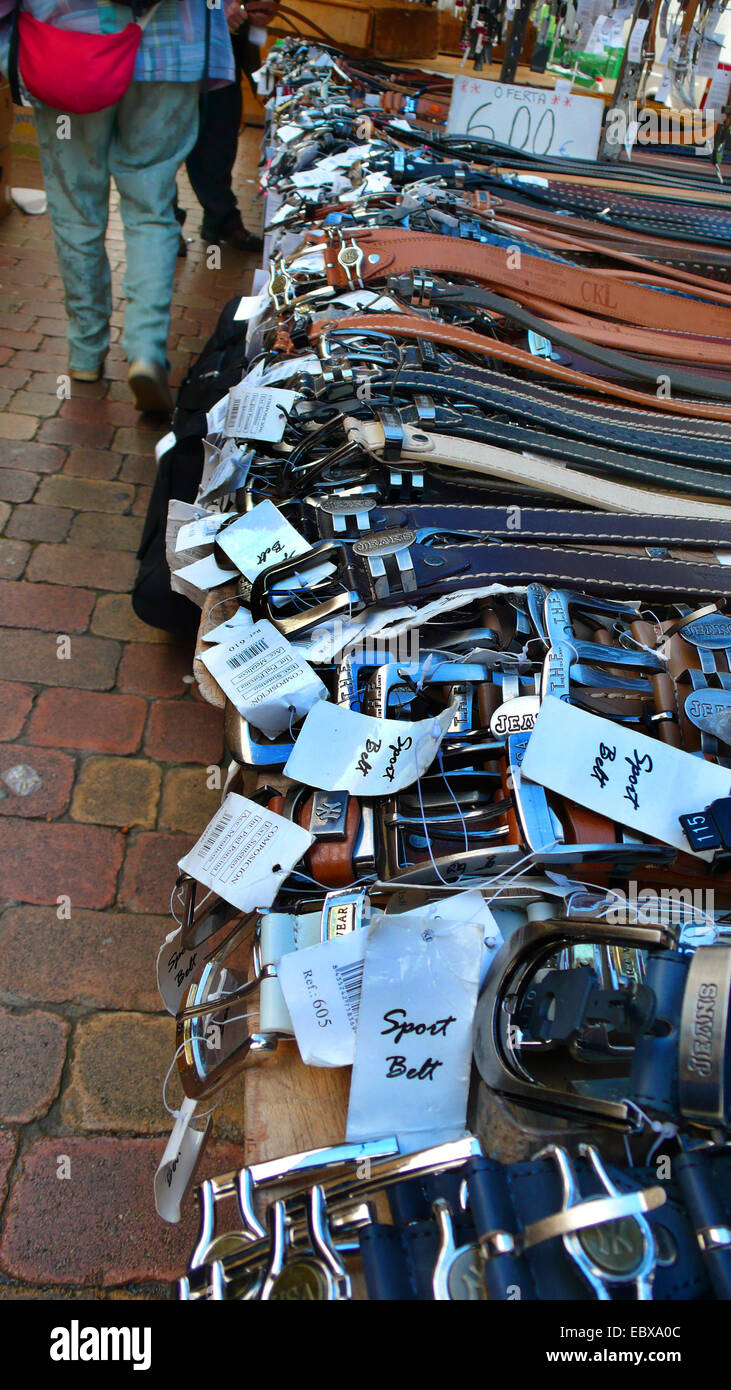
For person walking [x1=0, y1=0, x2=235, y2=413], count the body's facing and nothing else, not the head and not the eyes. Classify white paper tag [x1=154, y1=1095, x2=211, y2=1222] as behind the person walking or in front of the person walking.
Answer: behind

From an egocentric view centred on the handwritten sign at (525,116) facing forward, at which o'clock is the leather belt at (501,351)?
The leather belt is roughly at 12 o'clock from the handwritten sign.

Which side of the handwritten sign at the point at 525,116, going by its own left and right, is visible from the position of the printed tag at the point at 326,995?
front

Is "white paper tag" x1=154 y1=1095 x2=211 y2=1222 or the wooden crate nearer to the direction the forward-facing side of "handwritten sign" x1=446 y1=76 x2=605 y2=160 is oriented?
the white paper tag

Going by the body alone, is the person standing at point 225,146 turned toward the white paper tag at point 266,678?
no

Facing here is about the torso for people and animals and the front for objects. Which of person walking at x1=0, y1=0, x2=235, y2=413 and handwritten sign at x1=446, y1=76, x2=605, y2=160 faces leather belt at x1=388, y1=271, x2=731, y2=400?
the handwritten sign

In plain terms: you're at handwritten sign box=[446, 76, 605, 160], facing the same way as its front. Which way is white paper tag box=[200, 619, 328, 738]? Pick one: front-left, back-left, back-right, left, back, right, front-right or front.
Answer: front

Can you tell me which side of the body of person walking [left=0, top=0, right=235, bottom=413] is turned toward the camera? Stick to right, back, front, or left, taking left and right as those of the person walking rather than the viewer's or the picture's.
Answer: back

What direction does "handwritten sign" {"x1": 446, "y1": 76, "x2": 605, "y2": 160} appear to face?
toward the camera
